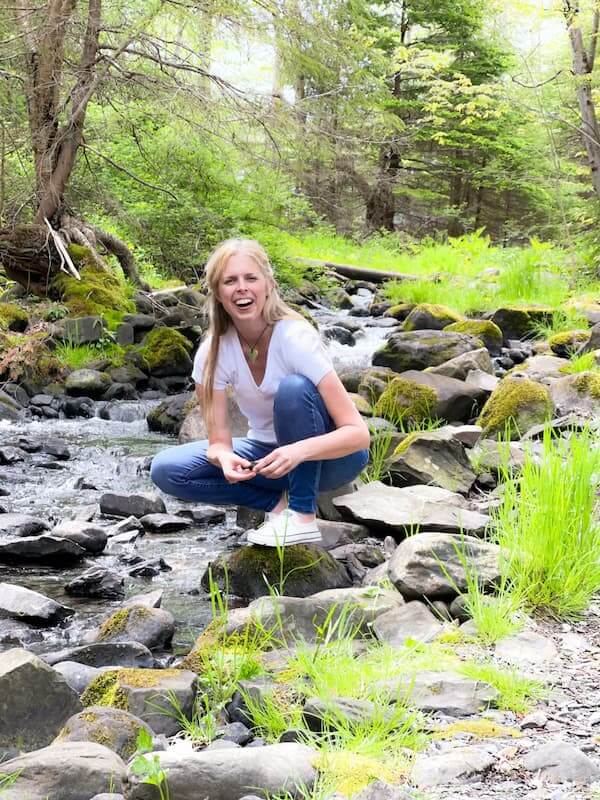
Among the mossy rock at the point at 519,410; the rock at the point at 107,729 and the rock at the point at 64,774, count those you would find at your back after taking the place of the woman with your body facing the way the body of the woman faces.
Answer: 1

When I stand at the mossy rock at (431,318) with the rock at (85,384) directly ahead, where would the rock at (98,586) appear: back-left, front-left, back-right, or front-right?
front-left

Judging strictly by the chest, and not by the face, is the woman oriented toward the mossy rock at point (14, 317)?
no

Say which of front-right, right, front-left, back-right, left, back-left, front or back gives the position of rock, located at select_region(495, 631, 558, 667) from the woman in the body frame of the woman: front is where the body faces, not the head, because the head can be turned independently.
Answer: left

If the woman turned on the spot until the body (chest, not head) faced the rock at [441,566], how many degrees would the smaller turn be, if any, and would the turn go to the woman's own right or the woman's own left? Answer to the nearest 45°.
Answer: approximately 90° to the woman's own left

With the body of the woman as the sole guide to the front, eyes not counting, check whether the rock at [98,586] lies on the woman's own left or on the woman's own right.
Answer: on the woman's own right

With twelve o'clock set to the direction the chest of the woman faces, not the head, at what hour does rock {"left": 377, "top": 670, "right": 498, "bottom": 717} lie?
The rock is roughly at 10 o'clock from the woman.

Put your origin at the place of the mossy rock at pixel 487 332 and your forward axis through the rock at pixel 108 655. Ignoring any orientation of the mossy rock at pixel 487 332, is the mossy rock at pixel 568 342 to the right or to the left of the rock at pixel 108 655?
left

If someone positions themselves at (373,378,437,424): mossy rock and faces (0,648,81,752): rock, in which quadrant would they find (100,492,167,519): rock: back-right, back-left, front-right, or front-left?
front-right

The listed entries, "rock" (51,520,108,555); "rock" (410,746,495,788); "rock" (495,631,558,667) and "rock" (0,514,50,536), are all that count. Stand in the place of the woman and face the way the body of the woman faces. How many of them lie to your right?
2

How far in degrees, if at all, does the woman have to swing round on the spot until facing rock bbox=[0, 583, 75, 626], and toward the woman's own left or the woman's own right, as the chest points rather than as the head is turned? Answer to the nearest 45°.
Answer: approximately 45° to the woman's own right

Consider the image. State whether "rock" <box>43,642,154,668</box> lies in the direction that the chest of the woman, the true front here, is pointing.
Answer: yes

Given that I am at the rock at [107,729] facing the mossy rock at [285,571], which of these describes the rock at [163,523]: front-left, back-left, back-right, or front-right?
front-left

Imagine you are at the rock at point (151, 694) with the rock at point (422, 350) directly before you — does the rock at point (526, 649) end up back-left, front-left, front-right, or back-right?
front-right

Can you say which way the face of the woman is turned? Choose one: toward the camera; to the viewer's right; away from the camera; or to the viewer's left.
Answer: toward the camera

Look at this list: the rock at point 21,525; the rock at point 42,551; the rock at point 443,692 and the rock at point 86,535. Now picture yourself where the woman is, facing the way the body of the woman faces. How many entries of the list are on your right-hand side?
3

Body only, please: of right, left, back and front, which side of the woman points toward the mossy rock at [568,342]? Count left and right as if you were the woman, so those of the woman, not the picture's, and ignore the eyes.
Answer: back

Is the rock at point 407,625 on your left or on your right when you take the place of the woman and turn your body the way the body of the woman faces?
on your left

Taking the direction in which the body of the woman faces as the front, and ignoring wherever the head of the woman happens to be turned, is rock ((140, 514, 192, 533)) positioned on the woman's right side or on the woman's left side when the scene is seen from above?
on the woman's right side

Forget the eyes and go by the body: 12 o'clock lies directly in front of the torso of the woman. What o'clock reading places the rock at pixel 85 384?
The rock is roughly at 4 o'clock from the woman.

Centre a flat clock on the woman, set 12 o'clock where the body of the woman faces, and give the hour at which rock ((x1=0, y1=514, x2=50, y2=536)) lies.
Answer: The rock is roughly at 3 o'clock from the woman.

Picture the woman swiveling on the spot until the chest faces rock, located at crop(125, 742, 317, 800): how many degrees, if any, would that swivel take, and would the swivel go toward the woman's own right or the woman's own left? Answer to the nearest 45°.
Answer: approximately 45° to the woman's own left
